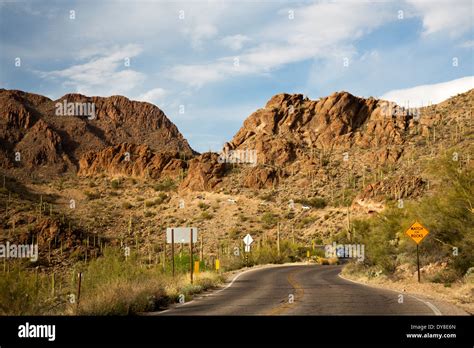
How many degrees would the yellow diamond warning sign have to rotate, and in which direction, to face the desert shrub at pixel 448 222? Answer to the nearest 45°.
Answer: approximately 135° to its left

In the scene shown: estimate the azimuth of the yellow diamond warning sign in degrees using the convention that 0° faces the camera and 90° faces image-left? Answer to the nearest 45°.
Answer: approximately 0°
